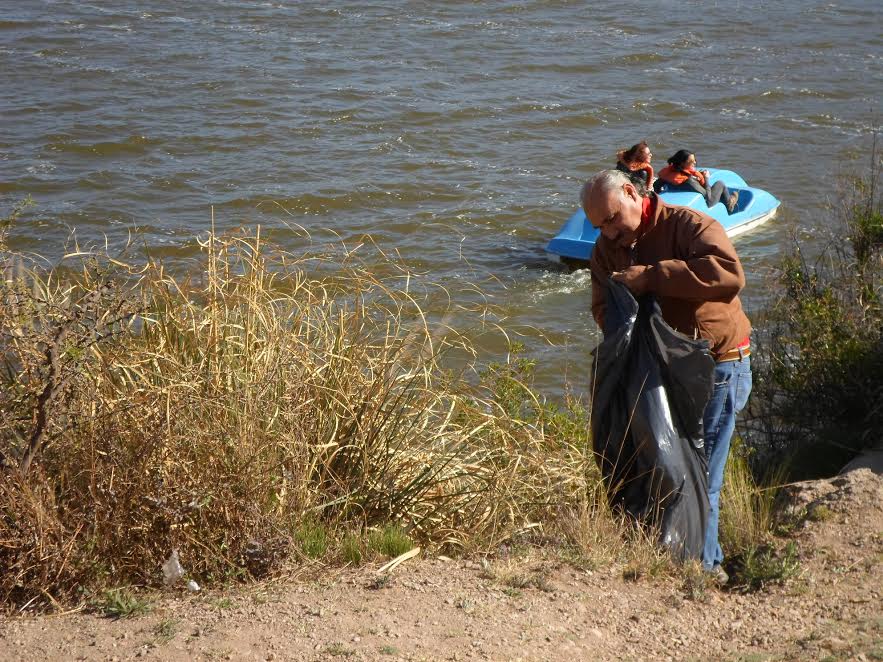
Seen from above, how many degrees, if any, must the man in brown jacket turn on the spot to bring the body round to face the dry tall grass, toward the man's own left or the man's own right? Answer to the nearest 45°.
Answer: approximately 45° to the man's own right

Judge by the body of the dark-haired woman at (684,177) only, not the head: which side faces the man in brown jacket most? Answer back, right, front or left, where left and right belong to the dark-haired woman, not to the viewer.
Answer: right

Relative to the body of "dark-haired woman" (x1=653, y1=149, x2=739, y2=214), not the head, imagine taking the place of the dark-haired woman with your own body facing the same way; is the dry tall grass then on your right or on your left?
on your right

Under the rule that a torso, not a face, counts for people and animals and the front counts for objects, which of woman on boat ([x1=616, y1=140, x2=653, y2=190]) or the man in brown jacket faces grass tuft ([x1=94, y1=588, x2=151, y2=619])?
the man in brown jacket

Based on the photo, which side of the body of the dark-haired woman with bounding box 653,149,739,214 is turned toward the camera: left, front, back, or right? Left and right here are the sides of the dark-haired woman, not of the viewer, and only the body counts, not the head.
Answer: right

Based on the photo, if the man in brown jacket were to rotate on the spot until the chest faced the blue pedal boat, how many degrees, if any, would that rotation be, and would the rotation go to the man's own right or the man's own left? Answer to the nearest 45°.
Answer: approximately 135° to the man's own right

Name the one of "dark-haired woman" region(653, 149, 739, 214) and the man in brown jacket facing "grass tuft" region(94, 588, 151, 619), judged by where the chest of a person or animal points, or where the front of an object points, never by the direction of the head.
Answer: the man in brown jacket

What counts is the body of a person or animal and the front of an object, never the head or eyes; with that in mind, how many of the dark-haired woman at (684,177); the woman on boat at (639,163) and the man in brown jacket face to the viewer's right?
2

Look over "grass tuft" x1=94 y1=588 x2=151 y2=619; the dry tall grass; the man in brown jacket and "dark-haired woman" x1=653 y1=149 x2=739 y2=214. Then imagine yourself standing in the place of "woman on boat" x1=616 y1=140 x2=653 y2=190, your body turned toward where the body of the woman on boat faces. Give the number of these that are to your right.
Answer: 3

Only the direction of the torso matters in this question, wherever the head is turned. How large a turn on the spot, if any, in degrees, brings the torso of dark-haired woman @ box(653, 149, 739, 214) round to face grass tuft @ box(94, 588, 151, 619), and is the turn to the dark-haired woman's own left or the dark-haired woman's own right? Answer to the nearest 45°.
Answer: approximately 90° to the dark-haired woman's own right

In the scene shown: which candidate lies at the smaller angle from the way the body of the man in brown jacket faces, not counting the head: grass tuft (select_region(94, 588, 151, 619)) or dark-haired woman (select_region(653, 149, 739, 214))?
the grass tuft

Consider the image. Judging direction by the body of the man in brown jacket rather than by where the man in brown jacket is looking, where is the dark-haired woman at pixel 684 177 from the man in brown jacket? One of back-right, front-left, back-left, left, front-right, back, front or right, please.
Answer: back-right

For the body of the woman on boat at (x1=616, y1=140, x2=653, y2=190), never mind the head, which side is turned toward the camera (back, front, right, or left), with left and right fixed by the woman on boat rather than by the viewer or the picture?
right

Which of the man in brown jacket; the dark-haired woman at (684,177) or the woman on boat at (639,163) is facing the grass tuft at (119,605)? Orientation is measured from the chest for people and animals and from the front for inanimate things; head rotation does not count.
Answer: the man in brown jacket

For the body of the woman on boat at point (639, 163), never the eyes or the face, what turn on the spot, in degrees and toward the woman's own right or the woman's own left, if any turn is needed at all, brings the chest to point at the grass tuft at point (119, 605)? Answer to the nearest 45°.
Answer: approximately 90° to the woman's own right
